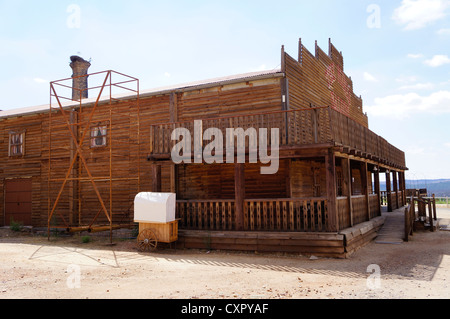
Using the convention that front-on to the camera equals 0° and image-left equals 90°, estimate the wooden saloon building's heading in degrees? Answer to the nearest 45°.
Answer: approximately 315°

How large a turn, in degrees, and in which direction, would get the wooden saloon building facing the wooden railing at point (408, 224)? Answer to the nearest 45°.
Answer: approximately 45° to its left
